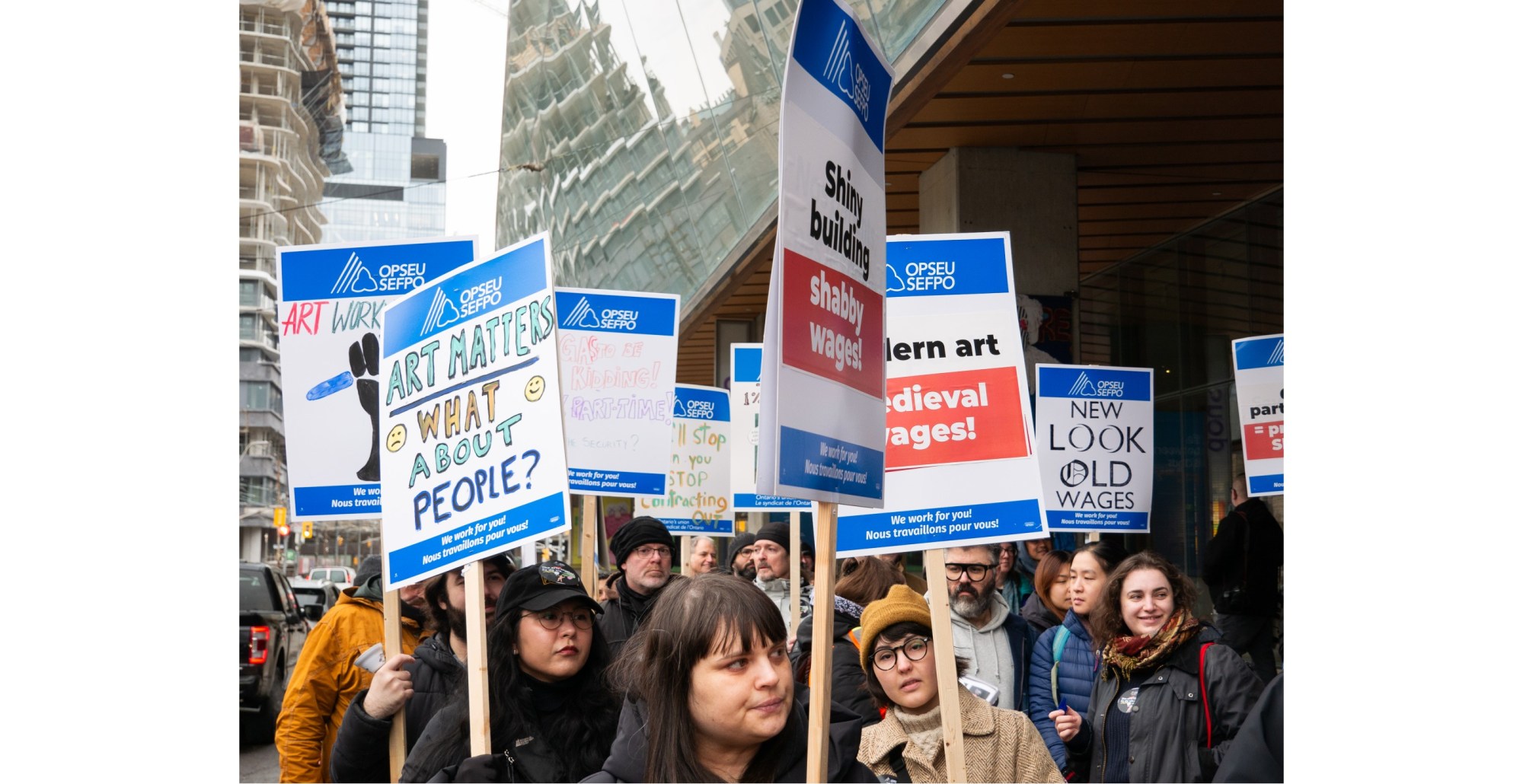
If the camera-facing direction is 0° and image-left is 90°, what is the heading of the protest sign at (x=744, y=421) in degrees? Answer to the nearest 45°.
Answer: approximately 0°

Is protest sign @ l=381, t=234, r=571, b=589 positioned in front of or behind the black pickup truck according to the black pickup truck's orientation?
behind

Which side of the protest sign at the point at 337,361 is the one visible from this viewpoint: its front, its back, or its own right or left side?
front

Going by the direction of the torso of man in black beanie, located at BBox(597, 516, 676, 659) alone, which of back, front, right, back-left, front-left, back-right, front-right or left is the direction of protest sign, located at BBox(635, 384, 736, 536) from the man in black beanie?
back-left

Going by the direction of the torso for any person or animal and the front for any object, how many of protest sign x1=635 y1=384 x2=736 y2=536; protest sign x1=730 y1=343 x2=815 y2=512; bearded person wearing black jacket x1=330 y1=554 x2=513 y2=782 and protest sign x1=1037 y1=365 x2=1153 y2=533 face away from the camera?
0

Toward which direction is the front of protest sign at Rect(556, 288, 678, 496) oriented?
toward the camera

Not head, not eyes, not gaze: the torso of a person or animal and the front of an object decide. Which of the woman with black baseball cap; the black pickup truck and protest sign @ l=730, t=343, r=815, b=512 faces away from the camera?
the black pickup truck

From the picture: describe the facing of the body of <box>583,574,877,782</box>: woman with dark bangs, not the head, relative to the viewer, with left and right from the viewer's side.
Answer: facing the viewer and to the right of the viewer

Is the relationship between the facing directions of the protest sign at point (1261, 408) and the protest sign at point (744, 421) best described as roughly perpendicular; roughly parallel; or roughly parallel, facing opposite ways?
roughly parallel

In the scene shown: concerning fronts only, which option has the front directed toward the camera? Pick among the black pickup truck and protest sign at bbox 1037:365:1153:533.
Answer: the protest sign

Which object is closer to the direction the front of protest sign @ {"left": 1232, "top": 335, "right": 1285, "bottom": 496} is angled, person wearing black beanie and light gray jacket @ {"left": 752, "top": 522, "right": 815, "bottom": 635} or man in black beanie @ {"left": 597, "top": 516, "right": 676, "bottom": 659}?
the man in black beanie

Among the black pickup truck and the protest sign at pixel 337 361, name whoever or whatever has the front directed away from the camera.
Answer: the black pickup truck

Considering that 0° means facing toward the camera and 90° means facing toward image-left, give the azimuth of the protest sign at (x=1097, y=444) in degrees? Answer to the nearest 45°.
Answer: approximately 0°

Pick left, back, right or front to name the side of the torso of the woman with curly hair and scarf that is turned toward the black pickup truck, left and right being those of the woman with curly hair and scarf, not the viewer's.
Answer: right

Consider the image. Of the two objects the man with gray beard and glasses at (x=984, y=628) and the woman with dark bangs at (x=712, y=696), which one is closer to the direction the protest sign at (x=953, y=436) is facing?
the woman with dark bangs

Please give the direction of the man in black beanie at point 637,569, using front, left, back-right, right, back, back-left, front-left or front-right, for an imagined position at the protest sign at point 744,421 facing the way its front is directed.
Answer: front

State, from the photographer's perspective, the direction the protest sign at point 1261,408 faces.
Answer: facing the viewer

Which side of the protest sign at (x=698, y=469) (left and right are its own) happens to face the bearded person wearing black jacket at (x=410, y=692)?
front
